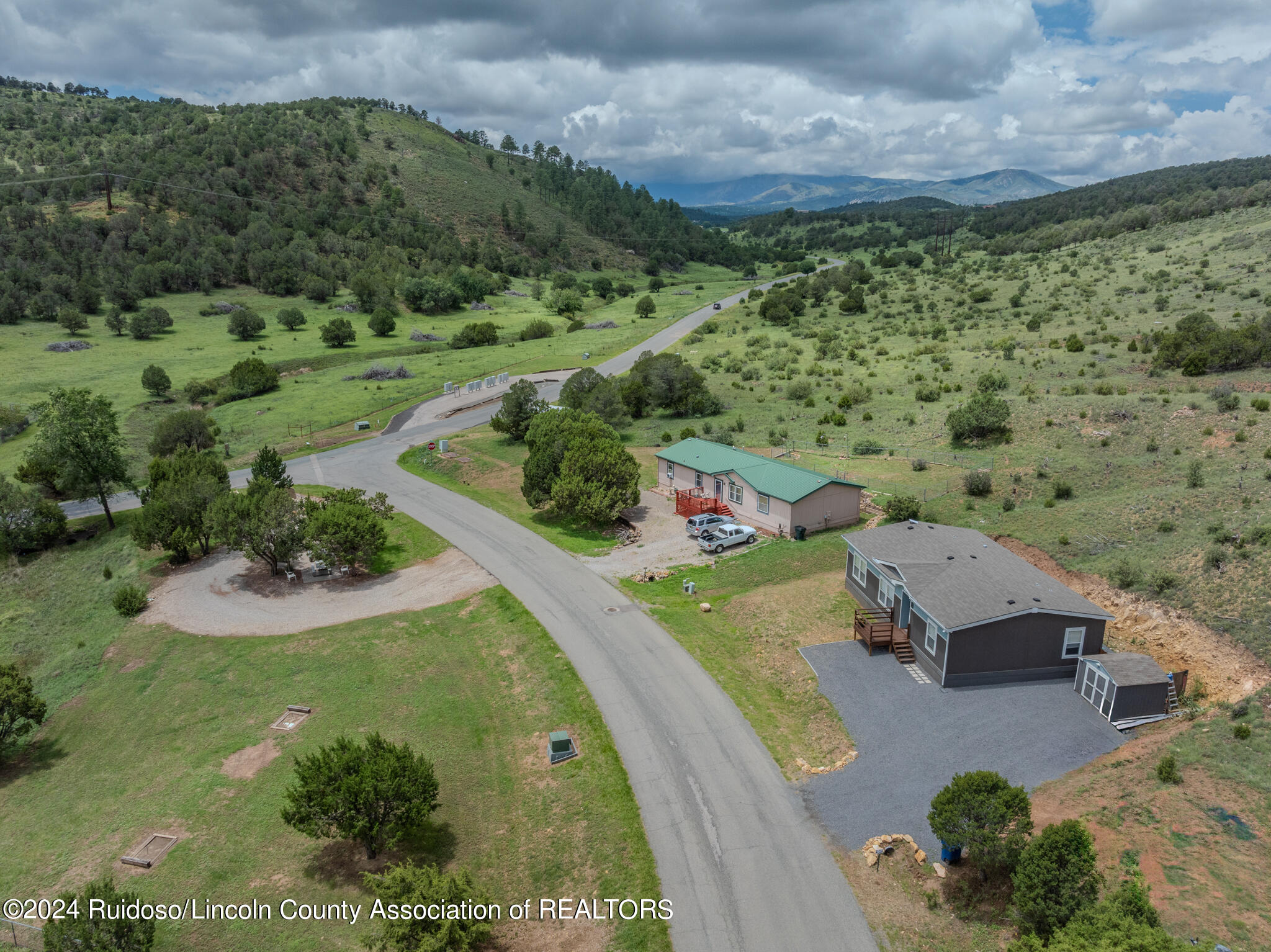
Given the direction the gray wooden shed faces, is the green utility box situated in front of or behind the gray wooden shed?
in front

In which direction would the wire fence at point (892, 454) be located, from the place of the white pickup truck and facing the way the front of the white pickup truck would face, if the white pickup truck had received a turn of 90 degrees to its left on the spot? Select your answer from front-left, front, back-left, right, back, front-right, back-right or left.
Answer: right

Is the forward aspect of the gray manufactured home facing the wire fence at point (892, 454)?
no

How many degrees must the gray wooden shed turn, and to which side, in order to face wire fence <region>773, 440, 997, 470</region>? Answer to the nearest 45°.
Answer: approximately 90° to its right

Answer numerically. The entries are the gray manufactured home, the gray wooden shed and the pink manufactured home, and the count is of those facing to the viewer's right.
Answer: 0

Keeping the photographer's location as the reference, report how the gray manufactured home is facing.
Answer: facing the viewer and to the left of the viewer

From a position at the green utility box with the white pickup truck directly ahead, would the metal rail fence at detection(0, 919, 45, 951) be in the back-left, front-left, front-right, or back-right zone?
back-left

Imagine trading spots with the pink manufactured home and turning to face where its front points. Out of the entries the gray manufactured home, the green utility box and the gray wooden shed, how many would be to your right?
0

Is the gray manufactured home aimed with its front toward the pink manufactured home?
no

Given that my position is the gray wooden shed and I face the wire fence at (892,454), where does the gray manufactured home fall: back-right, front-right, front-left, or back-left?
front-left

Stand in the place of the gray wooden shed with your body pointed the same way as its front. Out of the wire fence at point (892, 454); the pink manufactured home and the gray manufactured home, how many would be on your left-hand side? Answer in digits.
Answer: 0

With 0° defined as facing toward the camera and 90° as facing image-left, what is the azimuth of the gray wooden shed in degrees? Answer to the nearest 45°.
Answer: approximately 45°

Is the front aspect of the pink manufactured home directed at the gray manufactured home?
no

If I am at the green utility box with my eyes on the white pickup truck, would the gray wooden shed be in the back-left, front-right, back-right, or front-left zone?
front-right

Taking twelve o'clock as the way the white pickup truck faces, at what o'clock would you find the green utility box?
The green utility box is roughly at 5 o'clock from the white pickup truck.

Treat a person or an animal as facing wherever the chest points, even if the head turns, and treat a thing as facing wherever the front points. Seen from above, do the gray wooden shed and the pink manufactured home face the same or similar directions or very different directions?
same or similar directions
